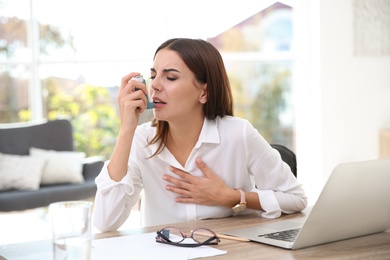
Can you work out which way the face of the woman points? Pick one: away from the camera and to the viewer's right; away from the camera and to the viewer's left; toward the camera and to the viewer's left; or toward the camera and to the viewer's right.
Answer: toward the camera and to the viewer's left

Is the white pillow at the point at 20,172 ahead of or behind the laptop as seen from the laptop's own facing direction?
ahead

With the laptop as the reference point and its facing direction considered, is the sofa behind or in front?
in front

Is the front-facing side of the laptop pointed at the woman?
yes

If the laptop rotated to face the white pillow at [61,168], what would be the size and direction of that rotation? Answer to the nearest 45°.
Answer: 0° — it already faces it

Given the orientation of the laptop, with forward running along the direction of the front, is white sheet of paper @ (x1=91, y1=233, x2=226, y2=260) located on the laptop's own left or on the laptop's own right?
on the laptop's own left

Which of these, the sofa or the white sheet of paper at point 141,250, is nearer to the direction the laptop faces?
the sofa

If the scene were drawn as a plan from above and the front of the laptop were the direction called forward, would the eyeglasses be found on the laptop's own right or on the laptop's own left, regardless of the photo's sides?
on the laptop's own left

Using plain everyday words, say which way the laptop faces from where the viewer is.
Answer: facing away from the viewer and to the left of the viewer
